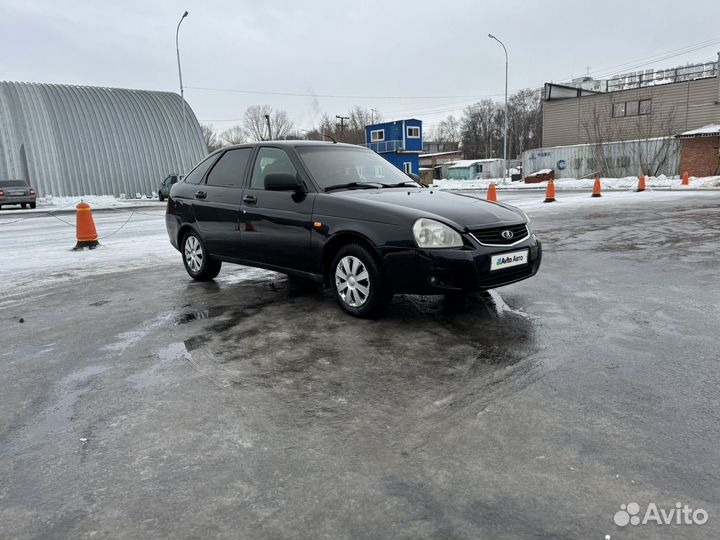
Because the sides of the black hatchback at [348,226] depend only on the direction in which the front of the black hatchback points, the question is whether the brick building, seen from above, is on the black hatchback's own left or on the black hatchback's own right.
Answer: on the black hatchback's own left

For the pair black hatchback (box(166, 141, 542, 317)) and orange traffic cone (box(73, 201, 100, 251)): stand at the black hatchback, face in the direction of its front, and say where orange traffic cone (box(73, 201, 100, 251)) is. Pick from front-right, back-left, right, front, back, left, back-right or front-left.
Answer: back

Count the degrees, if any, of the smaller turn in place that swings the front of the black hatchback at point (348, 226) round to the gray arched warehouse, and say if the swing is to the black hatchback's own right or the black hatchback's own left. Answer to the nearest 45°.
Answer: approximately 180°

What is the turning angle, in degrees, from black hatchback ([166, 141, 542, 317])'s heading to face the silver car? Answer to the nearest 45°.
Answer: approximately 180°

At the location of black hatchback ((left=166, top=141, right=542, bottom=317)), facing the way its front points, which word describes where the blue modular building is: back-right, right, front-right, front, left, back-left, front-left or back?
back-left

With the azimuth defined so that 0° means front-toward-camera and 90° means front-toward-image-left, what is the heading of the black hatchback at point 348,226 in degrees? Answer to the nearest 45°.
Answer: approximately 315°

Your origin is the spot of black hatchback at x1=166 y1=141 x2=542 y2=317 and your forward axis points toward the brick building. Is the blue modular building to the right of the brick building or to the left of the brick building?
left

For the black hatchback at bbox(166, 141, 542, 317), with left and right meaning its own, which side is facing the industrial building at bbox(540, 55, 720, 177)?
left
